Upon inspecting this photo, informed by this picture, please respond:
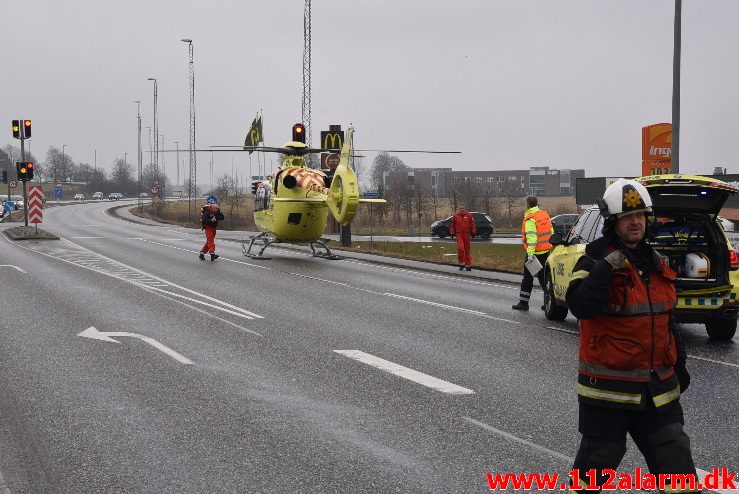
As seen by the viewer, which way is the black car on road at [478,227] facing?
to the viewer's left

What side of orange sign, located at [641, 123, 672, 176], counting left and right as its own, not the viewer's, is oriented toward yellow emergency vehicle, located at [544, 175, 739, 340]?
front

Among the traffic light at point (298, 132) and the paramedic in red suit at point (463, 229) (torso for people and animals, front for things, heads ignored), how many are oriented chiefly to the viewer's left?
0

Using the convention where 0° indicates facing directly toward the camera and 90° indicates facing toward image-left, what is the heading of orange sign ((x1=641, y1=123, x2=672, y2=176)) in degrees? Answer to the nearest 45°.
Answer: approximately 0°

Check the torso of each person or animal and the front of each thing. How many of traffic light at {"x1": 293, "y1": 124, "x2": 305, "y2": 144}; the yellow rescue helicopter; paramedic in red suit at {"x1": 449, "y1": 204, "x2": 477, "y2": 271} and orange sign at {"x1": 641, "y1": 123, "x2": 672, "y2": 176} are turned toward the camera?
3

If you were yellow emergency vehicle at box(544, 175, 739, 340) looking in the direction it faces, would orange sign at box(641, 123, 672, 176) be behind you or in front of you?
in front

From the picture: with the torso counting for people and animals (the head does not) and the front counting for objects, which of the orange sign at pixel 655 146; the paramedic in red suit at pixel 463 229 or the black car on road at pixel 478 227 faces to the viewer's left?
the black car on road

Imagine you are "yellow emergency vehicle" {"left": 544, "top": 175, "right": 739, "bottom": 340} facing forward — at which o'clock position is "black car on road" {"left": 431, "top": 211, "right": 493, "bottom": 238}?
The black car on road is roughly at 1 o'clock from the yellow emergency vehicle.

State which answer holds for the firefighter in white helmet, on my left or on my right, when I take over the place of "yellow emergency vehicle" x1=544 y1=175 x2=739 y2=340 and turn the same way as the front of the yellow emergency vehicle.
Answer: on my left

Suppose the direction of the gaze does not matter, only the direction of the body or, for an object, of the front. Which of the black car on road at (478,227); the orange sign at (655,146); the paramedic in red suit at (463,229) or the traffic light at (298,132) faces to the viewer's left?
the black car on road

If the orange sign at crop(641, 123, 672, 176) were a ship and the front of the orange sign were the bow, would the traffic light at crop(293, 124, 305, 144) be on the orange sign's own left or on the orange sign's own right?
on the orange sign's own right

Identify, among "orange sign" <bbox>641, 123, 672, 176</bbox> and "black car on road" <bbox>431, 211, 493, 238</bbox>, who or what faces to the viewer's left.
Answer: the black car on road
